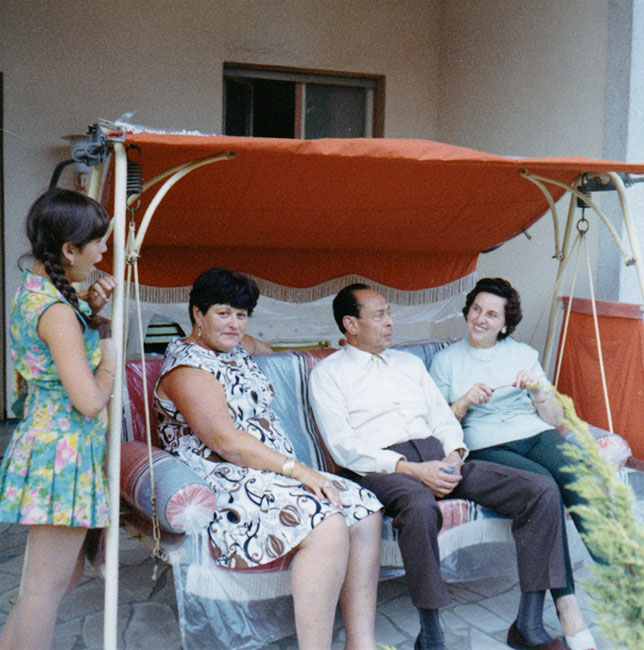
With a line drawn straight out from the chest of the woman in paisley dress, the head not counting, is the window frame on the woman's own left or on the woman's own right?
on the woman's own left

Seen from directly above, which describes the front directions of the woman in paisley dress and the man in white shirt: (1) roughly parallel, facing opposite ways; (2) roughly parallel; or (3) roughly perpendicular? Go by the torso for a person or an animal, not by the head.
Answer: roughly parallel

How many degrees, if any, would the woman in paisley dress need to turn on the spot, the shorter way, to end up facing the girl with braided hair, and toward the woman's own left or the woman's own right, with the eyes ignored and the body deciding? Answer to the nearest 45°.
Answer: approximately 90° to the woman's own right

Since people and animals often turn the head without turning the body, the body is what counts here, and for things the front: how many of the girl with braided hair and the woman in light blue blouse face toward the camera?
1

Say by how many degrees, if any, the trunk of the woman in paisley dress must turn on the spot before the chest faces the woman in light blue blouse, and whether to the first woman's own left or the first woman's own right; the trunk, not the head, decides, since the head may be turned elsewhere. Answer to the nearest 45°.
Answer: approximately 90° to the first woman's own left

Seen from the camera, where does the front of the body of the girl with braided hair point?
to the viewer's right

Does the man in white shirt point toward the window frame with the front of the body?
no

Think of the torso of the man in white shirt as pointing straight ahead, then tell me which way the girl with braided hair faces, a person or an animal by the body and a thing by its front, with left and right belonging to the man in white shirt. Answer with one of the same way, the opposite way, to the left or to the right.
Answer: to the left

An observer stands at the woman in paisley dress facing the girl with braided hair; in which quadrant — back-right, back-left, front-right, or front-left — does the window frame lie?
back-right

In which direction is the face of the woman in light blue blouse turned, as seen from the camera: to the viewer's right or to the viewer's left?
to the viewer's left

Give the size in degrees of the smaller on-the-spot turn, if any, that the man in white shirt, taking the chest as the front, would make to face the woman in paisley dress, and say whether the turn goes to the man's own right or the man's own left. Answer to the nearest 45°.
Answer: approximately 90° to the man's own right

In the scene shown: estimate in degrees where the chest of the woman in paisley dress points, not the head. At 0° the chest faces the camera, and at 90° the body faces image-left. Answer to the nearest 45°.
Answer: approximately 315°

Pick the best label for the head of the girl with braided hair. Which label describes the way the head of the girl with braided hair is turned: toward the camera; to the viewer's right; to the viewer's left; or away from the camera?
to the viewer's right

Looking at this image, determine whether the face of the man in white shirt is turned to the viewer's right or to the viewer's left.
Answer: to the viewer's right

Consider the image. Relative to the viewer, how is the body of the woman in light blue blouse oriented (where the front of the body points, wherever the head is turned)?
toward the camera

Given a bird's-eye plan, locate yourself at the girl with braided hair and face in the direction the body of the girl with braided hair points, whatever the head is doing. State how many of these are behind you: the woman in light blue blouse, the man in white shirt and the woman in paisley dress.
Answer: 0
